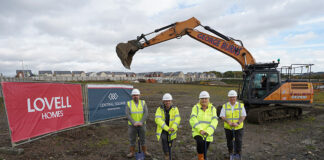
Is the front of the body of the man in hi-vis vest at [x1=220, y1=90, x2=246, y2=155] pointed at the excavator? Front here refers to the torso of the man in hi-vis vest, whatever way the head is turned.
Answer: no

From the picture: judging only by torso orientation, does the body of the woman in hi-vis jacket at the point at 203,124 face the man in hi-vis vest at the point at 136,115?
no

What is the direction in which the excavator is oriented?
to the viewer's left

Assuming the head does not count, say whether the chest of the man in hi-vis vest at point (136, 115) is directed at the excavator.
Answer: no

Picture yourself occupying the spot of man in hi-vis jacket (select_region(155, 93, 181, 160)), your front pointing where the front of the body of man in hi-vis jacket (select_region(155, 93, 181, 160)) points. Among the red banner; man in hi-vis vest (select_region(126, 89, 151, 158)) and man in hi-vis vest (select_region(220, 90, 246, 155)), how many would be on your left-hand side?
1

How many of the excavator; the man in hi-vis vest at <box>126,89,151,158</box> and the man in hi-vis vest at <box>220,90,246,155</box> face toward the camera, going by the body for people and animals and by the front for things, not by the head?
2

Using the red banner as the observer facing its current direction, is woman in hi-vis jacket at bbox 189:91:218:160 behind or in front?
in front

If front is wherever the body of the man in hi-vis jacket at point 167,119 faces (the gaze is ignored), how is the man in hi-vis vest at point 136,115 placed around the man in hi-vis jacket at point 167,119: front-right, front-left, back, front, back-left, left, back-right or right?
back-right

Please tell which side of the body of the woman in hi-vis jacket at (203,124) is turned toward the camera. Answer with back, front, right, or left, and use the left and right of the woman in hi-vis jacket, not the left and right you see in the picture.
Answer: front

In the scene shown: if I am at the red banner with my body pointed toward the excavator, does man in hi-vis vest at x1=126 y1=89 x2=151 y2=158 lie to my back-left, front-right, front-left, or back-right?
front-right

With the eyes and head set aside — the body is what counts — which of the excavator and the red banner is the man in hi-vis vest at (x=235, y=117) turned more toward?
the red banner

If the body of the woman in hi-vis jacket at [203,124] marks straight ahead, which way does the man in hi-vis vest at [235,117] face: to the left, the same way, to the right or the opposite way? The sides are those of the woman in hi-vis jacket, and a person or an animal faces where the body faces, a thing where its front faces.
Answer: the same way

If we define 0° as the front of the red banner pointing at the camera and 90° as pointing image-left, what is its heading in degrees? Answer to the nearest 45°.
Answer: approximately 315°

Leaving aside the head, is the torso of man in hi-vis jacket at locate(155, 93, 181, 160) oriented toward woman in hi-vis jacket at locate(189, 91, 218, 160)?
no

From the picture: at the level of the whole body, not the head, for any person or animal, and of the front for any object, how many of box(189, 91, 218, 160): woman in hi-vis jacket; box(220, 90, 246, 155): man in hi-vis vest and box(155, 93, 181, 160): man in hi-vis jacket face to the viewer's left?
0

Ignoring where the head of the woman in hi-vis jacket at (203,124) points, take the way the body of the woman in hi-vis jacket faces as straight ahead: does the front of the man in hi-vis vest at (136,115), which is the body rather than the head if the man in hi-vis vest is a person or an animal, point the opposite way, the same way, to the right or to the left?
the same way

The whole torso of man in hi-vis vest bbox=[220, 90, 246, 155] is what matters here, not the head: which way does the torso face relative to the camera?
toward the camera

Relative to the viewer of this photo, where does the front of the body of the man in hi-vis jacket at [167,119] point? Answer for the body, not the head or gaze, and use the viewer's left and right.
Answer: facing the viewer
